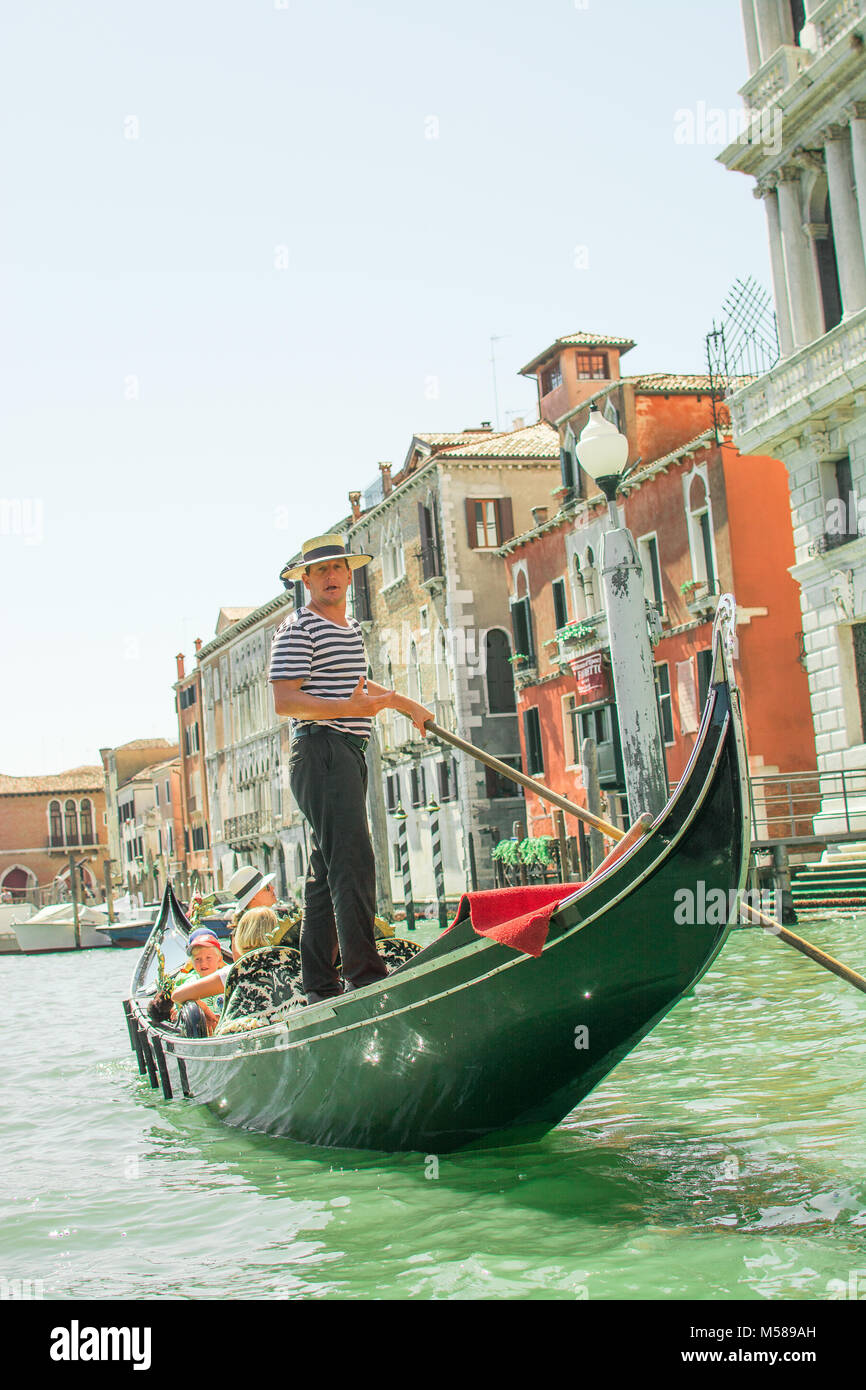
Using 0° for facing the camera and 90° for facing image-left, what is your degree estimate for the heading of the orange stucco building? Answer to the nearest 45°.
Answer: approximately 45°

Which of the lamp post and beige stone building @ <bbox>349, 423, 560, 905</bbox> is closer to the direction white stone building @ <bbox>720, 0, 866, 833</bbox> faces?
the lamp post

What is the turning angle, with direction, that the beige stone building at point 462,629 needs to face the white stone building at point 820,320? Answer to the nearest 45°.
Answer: approximately 45° to its left

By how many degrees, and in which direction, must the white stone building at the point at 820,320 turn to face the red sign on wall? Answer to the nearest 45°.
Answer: approximately 90° to its right

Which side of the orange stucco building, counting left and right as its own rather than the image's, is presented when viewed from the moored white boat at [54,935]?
right

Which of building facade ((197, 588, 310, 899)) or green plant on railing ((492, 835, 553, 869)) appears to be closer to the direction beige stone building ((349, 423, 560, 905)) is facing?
the green plant on railing

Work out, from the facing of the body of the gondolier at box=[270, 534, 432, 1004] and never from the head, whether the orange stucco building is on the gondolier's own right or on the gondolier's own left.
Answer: on the gondolier's own left

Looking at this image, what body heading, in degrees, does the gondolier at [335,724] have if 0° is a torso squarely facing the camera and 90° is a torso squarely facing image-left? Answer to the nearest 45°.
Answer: approximately 315°

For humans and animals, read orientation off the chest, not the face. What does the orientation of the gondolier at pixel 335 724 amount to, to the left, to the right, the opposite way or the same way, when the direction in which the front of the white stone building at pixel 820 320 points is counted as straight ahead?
to the left

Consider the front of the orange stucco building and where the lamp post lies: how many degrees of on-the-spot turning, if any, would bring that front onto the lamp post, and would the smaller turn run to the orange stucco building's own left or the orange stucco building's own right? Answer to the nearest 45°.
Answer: approximately 45° to the orange stucco building's own left
